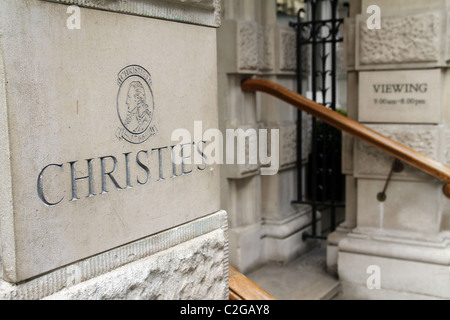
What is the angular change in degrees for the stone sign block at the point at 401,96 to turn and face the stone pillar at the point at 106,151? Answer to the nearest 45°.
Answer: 0° — it already faces it

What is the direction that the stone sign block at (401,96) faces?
toward the camera

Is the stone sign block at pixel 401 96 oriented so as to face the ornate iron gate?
no
